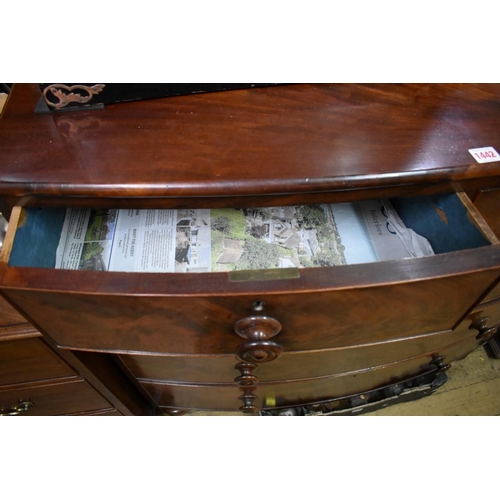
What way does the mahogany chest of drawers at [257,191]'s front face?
toward the camera
